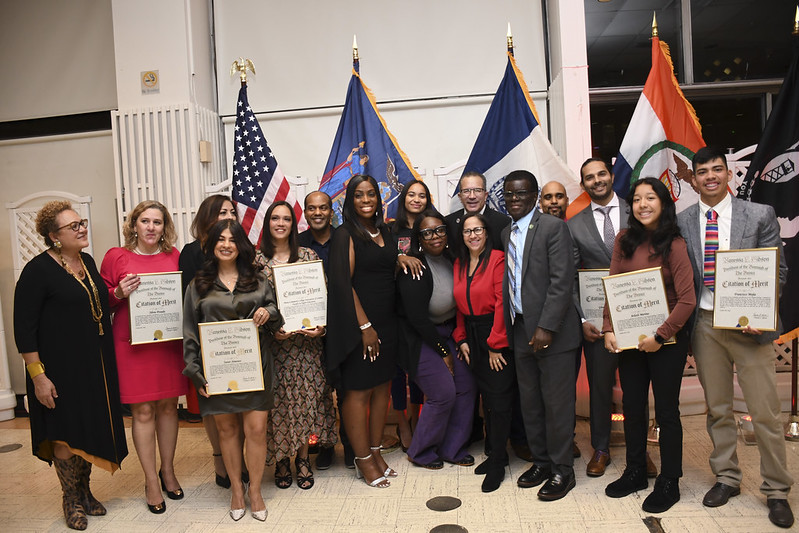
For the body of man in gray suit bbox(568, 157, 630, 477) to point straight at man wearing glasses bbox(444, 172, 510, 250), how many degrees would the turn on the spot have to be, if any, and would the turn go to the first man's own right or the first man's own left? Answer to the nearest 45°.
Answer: approximately 90° to the first man's own right

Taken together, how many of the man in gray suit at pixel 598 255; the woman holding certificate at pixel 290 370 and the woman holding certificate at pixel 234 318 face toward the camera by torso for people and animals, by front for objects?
3

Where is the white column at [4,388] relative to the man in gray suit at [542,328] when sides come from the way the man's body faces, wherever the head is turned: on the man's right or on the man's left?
on the man's right

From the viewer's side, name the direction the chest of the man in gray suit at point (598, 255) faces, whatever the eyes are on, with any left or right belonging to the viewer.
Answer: facing the viewer

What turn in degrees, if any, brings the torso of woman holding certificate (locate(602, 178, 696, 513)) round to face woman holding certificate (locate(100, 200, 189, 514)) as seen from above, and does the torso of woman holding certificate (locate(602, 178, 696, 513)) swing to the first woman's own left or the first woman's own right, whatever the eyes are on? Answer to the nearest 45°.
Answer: approximately 45° to the first woman's own right

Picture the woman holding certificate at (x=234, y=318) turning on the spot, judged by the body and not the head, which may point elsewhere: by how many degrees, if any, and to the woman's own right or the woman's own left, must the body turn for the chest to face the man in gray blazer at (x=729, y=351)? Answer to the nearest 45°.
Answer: approximately 90° to the woman's own left

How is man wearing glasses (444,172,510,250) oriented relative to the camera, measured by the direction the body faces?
toward the camera

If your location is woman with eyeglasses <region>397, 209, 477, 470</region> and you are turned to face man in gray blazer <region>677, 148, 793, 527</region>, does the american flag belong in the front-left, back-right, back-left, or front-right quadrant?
back-left

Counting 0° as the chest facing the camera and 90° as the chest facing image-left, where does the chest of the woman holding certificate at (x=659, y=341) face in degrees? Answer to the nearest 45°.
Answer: approximately 45°

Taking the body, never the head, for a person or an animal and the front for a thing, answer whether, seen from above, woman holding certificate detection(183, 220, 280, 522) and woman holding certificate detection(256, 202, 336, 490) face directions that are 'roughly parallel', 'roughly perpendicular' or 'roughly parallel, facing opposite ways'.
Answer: roughly parallel

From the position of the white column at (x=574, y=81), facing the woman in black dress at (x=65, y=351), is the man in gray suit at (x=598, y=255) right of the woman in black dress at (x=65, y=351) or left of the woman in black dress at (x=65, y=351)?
left

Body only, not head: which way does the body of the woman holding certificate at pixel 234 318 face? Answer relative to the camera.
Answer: toward the camera

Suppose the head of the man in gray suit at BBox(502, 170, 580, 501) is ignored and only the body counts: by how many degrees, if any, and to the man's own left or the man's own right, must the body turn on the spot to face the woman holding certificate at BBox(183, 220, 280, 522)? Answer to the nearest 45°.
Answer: approximately 45° to the man's own right

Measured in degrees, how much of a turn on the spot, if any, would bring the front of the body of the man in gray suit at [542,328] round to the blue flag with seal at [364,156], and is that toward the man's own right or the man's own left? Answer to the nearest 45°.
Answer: approximately 90° to the man's own right
